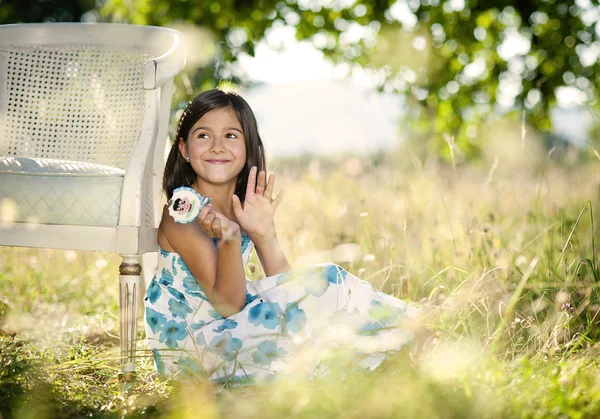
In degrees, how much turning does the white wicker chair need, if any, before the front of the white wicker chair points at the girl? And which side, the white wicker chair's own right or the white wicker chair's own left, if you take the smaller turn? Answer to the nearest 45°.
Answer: approximately 45° to the white wicker chair's own left

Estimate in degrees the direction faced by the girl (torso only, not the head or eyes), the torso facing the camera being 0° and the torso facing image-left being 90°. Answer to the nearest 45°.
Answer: approximately 315°

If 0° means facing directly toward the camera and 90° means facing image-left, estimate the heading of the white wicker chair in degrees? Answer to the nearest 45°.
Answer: approximately 0°

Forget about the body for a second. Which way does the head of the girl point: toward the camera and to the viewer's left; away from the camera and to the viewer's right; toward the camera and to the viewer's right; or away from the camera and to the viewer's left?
toward the camera and to the viewer's right
